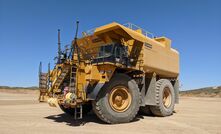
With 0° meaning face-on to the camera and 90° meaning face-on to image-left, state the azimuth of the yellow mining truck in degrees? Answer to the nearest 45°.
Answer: approximately 45°
